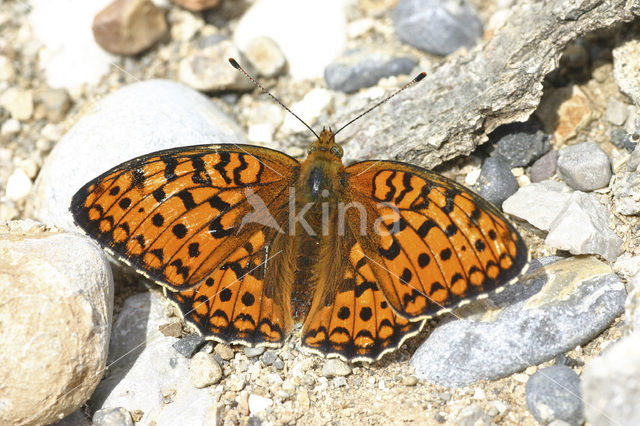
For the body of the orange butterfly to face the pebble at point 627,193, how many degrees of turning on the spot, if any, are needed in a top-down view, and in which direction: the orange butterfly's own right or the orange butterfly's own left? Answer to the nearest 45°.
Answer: approximately 90° to the orange butterfly's own right

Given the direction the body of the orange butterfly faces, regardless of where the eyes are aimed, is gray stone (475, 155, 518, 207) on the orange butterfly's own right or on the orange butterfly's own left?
on the orange butterfly's own right

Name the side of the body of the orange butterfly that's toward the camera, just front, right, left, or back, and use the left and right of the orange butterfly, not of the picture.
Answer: back

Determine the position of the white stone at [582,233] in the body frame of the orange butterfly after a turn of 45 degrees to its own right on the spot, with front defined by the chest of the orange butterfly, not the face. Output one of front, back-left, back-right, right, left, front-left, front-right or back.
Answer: front-right

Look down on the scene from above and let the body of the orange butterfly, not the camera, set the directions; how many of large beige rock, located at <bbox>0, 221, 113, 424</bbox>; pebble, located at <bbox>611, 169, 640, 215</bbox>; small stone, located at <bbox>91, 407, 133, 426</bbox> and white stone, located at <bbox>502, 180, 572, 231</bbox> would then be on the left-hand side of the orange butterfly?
2

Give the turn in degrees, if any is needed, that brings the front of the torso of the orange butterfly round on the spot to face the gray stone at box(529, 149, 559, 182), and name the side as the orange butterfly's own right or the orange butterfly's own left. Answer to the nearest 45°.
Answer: approximately 90° to the orange butterfly's own right

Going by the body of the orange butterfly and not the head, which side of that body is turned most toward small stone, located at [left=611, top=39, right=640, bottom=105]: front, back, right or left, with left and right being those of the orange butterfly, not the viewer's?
right

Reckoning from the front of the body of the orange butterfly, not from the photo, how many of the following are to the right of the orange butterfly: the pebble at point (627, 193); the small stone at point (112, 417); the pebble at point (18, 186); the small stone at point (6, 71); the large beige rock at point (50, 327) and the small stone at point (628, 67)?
2

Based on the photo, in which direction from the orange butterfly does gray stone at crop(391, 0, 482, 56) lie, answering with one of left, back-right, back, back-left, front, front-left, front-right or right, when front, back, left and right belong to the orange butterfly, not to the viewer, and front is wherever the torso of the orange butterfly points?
front-right

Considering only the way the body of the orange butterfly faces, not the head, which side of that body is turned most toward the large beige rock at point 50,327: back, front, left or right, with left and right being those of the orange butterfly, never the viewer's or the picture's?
left

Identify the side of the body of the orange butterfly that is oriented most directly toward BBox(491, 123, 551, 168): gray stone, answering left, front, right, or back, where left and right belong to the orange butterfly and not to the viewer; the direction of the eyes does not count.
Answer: right

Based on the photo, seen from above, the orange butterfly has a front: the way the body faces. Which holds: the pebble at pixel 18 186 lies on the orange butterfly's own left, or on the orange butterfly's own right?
on the orange butterfly's own left
